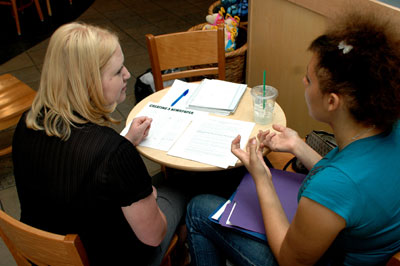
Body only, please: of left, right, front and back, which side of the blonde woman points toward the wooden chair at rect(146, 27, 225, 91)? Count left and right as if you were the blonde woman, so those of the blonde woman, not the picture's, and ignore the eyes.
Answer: front

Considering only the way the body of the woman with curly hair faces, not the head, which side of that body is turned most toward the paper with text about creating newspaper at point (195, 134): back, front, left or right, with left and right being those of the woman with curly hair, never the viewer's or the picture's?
front

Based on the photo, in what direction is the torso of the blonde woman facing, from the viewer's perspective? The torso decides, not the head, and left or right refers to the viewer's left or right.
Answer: facing away from the viewer and to the right of the viewer

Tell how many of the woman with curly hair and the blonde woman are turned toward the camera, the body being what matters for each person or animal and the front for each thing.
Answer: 0

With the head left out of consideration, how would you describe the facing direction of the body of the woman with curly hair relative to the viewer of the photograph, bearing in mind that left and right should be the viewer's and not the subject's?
facing away from the viewer and to the left of the viewer

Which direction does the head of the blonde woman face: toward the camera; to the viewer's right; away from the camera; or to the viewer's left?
to the viewer's right

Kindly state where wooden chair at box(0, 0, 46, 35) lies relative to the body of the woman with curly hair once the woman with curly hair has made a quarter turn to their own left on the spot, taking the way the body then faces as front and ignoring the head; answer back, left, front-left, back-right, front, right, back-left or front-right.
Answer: right

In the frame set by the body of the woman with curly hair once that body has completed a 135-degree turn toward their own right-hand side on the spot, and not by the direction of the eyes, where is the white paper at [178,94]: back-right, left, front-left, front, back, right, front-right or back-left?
back-left

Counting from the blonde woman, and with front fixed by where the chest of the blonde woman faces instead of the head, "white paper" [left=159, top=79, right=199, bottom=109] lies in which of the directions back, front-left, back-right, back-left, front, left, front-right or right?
front

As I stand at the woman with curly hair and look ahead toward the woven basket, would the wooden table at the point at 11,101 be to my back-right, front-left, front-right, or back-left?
front-left

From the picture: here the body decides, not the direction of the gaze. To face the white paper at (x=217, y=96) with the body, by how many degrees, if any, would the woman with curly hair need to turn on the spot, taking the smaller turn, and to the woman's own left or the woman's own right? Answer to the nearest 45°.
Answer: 0° — they already face it
